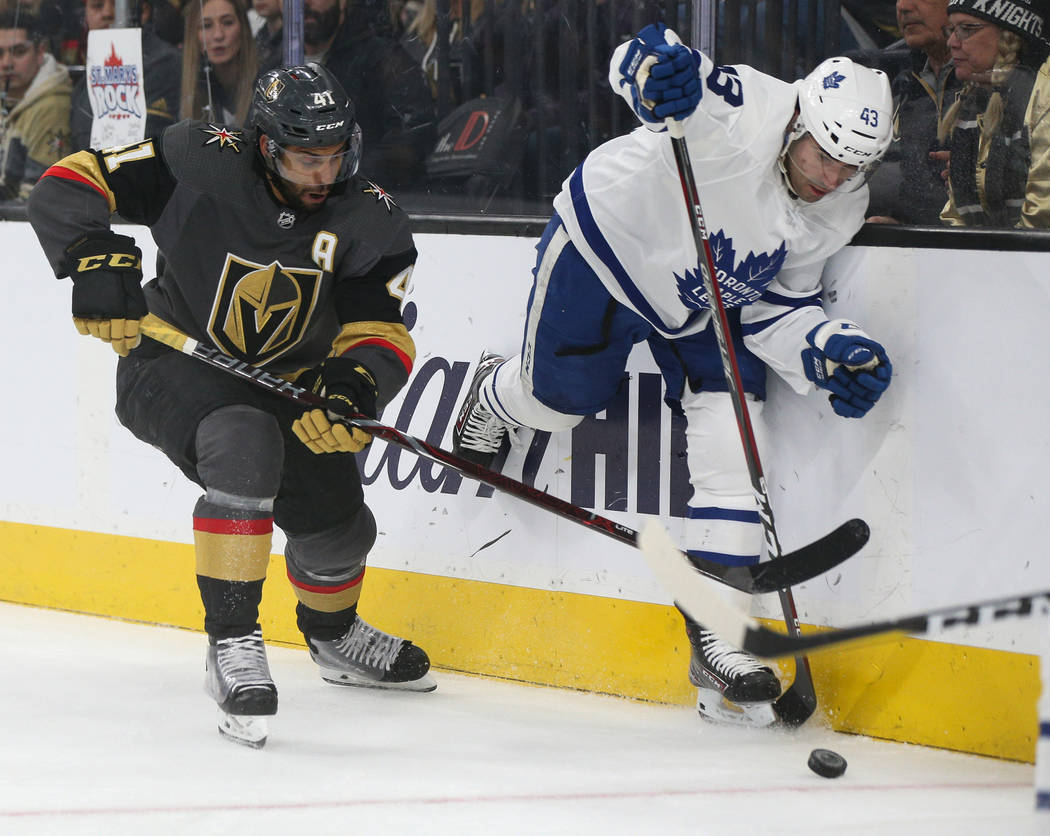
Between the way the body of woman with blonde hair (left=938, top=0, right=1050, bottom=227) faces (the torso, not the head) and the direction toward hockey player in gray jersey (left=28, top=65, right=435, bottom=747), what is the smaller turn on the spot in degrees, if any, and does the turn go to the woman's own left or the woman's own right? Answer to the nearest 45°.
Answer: approximately 45° to the woman's own right

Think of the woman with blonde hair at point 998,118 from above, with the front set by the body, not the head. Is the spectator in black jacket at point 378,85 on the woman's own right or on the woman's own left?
on the woman's own right

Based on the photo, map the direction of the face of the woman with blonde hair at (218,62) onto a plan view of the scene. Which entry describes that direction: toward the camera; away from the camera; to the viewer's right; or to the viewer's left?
toward the camera

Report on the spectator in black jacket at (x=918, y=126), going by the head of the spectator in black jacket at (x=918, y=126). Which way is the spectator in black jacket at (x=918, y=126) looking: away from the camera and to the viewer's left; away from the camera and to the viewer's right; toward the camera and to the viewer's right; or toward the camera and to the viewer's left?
toward the camera and to the viewer's left

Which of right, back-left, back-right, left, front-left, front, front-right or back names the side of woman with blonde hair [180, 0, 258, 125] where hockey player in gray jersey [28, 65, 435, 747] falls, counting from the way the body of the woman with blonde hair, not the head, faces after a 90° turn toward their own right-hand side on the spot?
left

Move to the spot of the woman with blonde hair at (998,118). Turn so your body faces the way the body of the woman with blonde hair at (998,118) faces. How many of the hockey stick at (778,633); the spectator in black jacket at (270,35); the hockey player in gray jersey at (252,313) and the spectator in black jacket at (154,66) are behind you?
0

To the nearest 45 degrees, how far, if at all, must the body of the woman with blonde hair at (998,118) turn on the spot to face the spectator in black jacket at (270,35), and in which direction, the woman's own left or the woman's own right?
approximately 45° to the woman's own right

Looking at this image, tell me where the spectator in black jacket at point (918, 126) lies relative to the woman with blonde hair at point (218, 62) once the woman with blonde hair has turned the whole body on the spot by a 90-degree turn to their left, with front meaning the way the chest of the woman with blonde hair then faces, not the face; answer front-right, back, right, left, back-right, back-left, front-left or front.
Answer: front-right

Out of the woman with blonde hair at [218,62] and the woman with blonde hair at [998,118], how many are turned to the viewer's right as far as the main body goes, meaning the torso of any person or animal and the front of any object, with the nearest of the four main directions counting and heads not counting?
0

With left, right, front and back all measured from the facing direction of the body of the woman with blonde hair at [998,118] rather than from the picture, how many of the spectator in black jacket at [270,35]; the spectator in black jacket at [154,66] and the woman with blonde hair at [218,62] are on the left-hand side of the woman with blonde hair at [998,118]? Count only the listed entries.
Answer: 0

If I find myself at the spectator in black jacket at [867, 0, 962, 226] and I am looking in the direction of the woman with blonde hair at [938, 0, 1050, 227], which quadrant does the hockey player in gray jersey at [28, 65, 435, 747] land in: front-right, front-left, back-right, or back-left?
back-right

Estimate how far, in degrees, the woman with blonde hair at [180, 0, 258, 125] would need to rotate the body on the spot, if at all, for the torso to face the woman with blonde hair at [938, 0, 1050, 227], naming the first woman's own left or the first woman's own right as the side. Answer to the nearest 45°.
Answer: approximately 45° to the first woman's own left

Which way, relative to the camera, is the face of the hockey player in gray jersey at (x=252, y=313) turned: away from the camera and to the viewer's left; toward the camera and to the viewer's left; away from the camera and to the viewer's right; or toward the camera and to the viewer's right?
toward the camera and to the viewer's right

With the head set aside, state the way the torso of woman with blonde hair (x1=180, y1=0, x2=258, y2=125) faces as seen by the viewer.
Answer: toward the camera

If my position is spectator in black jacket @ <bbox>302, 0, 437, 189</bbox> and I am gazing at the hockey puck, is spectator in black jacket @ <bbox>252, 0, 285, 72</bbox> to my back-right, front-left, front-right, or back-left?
back-right

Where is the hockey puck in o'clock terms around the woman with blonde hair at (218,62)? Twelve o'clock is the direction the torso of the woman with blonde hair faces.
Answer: The hockey puck is roughly at 11 o'clock from the woman with blonde hair.

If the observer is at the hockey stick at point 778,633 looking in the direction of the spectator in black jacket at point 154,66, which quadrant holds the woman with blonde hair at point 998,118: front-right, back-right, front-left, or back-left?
front-right
